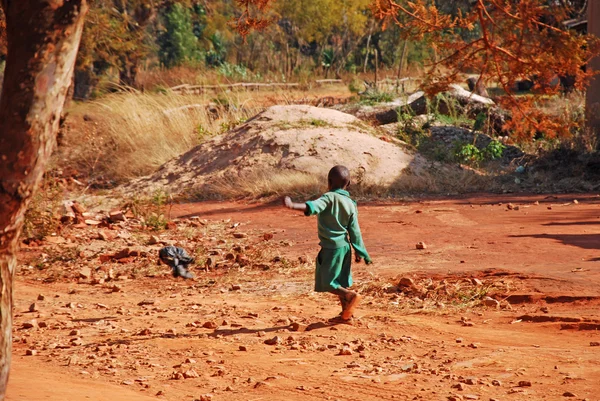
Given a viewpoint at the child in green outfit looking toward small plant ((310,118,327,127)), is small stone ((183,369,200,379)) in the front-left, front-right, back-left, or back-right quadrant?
back-left

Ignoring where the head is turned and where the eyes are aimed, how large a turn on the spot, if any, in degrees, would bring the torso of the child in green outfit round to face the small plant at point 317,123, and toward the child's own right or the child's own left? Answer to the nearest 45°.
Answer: approximately 45° to the child's own right

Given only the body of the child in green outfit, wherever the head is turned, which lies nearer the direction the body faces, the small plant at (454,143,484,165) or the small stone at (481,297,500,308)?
the small plant

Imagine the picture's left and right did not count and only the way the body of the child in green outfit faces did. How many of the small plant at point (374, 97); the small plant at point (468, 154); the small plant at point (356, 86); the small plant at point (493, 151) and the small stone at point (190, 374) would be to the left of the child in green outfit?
1

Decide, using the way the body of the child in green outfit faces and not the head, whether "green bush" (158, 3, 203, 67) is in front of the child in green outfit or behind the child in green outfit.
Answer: in front

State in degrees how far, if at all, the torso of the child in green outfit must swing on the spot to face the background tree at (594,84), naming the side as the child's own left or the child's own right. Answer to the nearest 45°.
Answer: approximately 90° to the child's own right

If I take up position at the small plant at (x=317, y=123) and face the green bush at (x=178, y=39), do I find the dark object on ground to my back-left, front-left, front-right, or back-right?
back-left

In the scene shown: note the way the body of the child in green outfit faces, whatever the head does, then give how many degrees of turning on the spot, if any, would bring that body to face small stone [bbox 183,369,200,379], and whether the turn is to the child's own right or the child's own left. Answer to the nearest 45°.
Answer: approximately 90° to the child's own left

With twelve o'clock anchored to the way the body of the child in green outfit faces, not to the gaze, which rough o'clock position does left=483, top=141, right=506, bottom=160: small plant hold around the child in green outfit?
The small plant is roughly at 2 o'clock from the child in green outfit.

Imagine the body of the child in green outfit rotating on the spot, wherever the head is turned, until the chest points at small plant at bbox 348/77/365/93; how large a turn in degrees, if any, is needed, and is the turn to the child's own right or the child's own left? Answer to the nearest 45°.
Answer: approximately 45° to the child's own right

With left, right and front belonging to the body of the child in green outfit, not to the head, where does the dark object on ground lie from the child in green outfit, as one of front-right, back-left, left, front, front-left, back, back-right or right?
front

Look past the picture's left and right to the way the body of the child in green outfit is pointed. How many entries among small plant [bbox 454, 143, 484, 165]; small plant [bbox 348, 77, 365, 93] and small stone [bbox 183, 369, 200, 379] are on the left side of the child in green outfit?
1

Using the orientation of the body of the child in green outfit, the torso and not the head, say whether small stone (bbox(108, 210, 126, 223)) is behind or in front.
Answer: in front

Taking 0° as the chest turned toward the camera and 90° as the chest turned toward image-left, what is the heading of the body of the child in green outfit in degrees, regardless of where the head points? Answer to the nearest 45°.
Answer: approximately 135°

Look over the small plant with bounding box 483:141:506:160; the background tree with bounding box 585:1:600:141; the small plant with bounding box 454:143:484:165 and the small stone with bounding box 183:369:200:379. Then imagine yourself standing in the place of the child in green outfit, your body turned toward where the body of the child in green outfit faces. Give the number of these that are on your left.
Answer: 1
